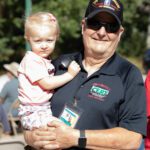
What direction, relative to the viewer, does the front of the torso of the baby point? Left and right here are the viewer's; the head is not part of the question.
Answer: facing the viewer and to the right of the viewer
